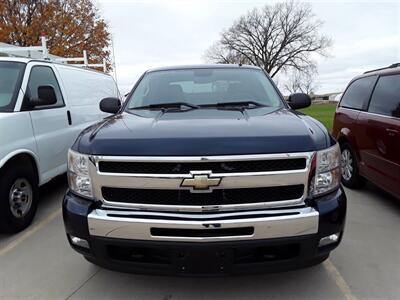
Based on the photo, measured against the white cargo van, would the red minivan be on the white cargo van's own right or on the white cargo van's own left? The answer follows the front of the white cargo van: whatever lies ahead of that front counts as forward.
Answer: on the white cargo van's own left

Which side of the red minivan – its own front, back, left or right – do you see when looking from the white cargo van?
right

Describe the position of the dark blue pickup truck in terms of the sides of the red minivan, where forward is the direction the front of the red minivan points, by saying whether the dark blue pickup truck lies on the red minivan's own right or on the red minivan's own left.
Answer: on the red minivan's own right

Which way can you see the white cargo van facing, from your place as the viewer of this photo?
facing the viewer and to the left of the viewer

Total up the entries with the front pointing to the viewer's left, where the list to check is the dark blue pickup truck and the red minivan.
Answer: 0

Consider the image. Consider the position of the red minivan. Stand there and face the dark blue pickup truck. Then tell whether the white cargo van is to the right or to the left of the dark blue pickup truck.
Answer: right

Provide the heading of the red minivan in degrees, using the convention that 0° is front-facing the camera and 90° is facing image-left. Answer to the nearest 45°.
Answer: approximately 315°

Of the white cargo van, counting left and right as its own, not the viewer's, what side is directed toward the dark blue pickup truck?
left

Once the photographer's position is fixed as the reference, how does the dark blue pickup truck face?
facing the viewer

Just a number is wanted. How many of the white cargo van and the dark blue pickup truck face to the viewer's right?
0

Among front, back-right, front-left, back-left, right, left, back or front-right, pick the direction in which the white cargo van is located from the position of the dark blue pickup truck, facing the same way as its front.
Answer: back-right

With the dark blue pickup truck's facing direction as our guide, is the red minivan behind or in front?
behind

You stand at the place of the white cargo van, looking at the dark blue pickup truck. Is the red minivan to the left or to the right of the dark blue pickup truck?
left
